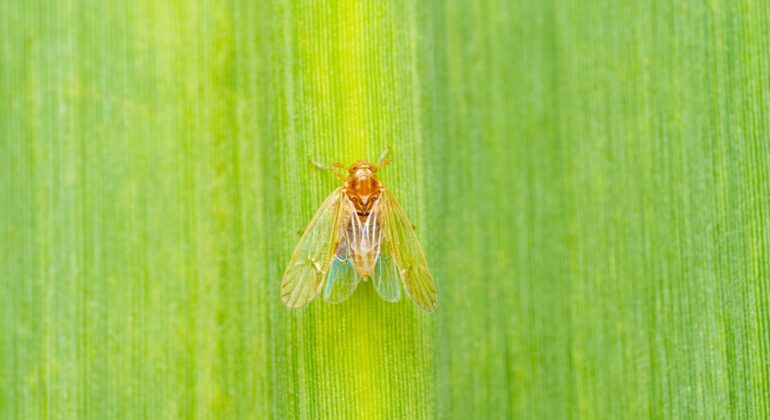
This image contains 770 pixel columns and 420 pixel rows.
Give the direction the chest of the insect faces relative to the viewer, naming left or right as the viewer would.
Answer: facing away from the viewer
